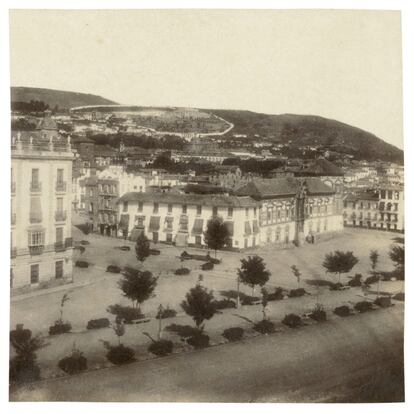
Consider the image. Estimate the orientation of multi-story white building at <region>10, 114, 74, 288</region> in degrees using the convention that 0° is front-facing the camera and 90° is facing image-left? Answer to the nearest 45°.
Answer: approximately 315°

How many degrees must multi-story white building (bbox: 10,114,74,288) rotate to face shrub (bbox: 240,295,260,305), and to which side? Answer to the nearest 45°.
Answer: approximately 45° to its left

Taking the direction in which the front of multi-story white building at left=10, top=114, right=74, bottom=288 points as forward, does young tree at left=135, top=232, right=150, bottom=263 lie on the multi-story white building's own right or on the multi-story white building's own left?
on the multi-story white building's own left

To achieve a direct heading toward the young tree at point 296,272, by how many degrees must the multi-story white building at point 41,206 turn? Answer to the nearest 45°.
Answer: approximately 45° to its left
